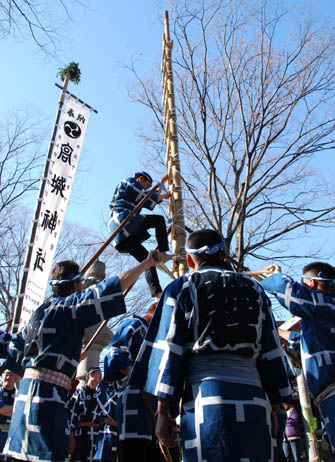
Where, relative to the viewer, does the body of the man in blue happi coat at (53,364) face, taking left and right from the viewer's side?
facing away from the viewer and to the right of the viewer

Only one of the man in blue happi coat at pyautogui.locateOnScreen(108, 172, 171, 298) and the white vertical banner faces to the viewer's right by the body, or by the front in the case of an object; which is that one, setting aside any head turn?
the man in blue happi coat

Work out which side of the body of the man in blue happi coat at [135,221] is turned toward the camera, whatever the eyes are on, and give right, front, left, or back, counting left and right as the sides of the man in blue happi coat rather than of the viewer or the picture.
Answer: right

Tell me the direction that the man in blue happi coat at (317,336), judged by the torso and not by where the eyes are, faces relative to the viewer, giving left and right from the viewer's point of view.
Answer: facing away from the viewer and to the left of the viewer
